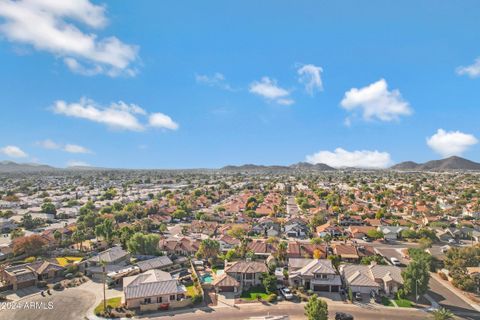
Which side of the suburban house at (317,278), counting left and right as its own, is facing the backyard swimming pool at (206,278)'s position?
right

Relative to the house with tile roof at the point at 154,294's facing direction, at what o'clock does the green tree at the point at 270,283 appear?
The green tree is roughly at 9 o'clock from the house with tile roof.

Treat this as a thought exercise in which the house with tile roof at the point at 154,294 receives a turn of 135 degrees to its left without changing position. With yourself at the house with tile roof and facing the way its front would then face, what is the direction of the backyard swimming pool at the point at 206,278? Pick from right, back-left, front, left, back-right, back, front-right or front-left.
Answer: front

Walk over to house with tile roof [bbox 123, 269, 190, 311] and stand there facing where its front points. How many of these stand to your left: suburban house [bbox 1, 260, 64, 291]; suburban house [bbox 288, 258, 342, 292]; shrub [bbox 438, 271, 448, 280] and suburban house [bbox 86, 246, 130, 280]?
2

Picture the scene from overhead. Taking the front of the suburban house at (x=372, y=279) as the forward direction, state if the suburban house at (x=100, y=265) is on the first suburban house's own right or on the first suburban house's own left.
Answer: on the first suburban house's own right

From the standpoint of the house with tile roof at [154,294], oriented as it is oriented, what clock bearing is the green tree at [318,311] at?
The green tree is roughly at 10 o'clock from the house with tile roof.

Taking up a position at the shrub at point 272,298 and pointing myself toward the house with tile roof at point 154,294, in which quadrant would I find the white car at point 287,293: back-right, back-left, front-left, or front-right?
back-right

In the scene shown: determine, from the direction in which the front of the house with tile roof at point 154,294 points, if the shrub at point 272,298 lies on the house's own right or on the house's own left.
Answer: on the house's own left

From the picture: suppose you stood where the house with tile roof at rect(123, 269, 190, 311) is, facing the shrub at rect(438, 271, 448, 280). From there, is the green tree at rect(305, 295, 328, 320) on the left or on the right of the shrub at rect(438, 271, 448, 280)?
right

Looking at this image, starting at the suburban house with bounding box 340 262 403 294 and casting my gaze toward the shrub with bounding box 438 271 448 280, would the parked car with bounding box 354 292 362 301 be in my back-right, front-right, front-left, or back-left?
back-right

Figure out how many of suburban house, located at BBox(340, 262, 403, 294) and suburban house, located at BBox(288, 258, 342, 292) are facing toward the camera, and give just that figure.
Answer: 2

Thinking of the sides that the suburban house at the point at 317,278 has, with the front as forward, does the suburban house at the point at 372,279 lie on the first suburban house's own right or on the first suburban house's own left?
on the first suburban house's own left

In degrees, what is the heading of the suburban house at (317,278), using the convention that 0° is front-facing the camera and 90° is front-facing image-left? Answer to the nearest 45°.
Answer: approximately 0°

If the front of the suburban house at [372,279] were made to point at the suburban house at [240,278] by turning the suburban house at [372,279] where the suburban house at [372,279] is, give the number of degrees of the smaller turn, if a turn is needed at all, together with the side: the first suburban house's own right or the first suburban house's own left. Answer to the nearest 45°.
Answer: approximately 90° to the first suburban house's own right
